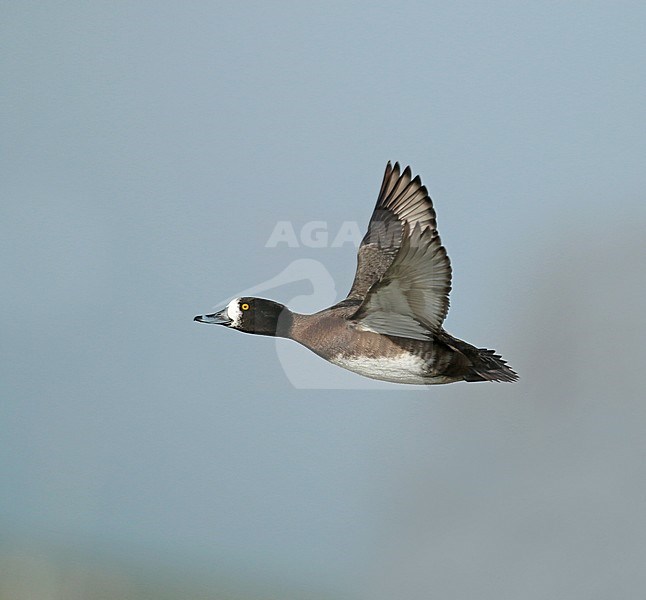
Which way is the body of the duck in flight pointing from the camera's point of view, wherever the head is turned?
to the viewer's left
